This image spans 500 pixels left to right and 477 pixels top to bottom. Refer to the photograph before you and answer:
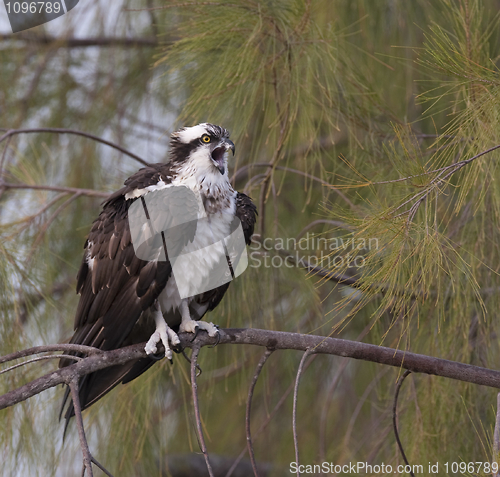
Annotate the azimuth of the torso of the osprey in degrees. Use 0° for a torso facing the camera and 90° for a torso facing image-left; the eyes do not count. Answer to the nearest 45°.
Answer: approximately 315°

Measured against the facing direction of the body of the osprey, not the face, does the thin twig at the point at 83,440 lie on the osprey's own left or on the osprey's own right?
on the osprey's own right

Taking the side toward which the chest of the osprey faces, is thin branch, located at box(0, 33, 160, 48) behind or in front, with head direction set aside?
behind
